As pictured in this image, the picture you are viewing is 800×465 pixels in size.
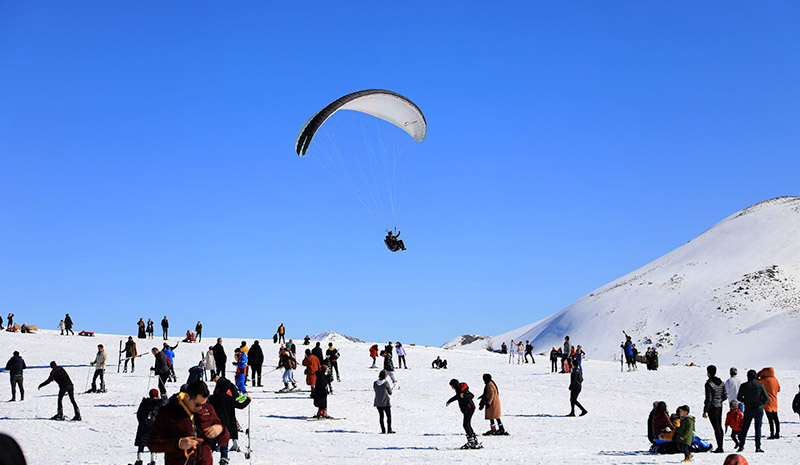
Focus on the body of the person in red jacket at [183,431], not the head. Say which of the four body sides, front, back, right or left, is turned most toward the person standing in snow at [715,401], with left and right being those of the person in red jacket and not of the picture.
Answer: left

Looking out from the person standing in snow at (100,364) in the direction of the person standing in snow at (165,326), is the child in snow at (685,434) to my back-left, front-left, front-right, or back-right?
back-right

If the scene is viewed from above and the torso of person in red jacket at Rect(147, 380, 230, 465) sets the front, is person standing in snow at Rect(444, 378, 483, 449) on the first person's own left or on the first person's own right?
on the first person's own left

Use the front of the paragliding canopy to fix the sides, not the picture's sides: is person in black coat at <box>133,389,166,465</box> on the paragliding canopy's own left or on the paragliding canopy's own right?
on the paragliding canopy's own right

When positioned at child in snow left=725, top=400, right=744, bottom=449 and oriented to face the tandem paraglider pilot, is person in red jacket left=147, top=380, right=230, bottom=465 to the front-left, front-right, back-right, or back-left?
back-left

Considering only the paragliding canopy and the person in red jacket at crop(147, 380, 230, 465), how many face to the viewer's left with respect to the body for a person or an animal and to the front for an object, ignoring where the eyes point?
0

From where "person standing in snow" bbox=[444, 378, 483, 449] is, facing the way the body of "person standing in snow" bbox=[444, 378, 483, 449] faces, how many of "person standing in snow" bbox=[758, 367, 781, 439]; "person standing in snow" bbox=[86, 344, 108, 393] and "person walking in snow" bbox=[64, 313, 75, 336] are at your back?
1

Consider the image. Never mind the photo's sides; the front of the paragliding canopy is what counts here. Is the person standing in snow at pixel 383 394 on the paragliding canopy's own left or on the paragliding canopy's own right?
on the paragliding canopy's own right

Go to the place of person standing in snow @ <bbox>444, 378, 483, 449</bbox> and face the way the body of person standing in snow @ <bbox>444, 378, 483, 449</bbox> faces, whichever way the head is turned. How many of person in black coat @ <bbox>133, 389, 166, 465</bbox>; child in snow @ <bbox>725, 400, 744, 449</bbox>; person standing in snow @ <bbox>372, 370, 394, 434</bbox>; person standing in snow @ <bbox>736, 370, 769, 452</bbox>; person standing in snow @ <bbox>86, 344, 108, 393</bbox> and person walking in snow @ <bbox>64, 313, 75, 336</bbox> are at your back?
2

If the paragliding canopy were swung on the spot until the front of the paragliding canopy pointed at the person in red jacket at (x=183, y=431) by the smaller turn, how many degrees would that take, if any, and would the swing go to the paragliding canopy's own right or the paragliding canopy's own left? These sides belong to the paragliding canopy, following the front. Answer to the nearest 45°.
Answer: approximately 45° to the paragliding canopy's own right

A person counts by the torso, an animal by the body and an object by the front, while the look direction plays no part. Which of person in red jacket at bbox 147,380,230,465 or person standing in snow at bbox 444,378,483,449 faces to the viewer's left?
the person standing in snow

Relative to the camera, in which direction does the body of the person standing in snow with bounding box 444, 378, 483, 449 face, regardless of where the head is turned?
to the viewer's left

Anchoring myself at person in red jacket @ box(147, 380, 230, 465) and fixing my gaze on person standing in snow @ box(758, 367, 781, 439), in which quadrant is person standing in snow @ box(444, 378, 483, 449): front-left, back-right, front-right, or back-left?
front-left

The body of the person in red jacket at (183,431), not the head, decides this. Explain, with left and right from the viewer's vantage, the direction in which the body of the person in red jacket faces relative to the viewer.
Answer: facing the viewer and to the right of the viewer
